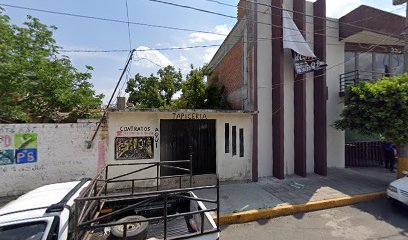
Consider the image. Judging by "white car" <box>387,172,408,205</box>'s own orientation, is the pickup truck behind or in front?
in front

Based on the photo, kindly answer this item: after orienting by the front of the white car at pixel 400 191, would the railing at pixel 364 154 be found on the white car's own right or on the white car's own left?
on the white car's own right

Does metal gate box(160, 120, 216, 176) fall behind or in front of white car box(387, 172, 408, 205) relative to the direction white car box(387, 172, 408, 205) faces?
in front

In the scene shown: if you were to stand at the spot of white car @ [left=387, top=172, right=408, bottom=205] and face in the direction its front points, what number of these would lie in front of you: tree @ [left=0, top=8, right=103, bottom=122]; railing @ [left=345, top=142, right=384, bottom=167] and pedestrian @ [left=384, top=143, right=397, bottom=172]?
1

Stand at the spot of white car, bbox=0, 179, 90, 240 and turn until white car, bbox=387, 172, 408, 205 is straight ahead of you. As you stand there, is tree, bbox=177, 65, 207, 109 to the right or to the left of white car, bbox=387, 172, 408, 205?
left

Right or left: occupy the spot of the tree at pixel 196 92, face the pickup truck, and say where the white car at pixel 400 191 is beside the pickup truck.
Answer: left

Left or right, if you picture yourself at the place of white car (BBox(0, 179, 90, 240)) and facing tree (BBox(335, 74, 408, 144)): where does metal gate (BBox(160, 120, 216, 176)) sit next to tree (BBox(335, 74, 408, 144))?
left

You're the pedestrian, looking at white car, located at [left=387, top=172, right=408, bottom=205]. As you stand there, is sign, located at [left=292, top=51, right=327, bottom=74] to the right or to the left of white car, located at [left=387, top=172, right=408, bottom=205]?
right

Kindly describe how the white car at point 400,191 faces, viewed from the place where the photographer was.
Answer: facing the viewer and to the left of the viewer
